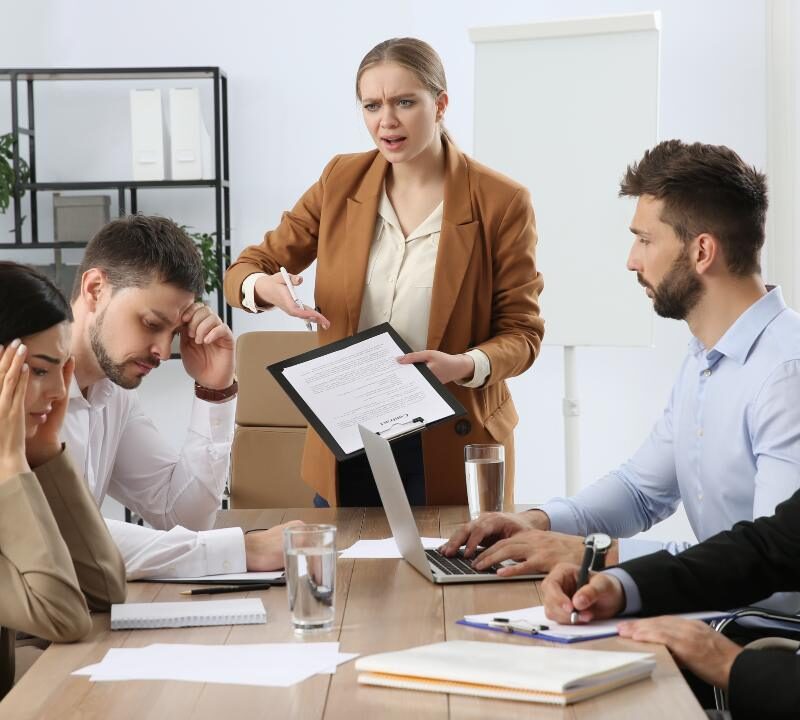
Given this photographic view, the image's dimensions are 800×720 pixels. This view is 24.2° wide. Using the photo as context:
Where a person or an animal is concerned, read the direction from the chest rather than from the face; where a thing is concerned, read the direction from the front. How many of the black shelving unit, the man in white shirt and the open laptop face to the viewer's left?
0

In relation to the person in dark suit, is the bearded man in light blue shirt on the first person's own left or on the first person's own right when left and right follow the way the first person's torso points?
on the first person's own right

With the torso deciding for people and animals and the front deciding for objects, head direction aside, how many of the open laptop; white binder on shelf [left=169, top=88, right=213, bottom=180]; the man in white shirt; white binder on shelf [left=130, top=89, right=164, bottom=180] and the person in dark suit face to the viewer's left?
1

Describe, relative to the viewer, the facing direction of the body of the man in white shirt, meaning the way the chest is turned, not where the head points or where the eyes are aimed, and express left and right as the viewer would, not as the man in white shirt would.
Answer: facing the viewer and to the right of the viewer

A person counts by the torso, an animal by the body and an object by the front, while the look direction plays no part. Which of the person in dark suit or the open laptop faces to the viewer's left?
the person in dark suit

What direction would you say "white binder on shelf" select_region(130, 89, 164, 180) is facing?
toward the camera

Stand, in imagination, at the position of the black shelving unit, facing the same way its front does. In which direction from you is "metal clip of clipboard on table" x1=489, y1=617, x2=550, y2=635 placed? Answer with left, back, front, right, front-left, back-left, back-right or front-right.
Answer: front

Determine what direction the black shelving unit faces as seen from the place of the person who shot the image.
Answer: facing the viewer

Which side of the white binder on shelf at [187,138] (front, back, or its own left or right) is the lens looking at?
front

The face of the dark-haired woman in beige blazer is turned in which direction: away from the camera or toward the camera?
toward the camera

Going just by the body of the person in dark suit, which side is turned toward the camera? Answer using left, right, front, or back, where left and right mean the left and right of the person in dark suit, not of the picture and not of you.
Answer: left

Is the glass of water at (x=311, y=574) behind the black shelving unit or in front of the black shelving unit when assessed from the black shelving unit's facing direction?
in front

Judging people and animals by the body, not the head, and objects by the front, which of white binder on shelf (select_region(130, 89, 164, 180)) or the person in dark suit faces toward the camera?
the white binder on shelf

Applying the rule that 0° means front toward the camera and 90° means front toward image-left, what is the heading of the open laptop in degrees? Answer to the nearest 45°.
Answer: approximately 270°
